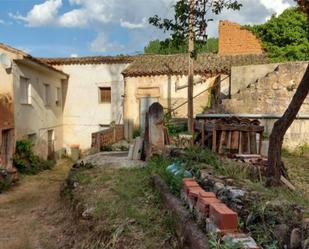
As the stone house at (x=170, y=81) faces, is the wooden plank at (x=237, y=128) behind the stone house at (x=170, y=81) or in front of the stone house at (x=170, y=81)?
in front

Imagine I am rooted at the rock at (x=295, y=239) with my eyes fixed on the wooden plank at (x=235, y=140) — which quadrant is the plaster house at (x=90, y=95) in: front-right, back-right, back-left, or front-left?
front-left

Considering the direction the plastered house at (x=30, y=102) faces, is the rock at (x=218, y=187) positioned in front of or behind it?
in front

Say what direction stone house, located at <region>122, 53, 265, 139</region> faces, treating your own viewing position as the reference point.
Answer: facing the viewer

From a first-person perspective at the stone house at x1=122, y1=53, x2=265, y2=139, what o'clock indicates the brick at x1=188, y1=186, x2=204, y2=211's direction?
The brick is roughly at 12 o'clock from the stone house.

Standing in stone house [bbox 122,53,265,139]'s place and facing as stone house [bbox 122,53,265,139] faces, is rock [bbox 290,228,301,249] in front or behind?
in front

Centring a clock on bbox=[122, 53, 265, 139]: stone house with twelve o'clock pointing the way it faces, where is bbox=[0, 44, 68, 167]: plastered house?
bbox=[0, 44, 68, 167]: plastered house is roughly at 2 o'clock from bbox=[122, 53, 265, 139]: stone house.

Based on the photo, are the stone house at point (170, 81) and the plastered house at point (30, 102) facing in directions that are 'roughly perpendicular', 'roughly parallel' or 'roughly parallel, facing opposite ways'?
roughly perpendicular

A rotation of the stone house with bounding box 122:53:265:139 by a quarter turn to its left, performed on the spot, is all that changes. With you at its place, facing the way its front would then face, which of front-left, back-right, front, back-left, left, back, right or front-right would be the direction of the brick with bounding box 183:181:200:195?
right

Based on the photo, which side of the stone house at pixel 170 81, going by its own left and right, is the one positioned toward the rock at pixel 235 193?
front

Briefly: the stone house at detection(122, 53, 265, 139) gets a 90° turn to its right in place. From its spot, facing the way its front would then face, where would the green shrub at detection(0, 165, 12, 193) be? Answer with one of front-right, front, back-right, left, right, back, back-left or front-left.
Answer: front-left

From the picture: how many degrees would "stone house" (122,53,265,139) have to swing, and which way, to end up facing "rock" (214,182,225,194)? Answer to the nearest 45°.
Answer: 0° — it already faces it

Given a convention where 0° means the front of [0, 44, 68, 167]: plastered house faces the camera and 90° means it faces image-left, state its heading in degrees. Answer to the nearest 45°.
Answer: approximately 315°

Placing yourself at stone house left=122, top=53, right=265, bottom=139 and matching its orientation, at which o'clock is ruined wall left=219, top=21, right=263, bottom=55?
The ruined wall is roughly at 8 o'clock from the stone house.

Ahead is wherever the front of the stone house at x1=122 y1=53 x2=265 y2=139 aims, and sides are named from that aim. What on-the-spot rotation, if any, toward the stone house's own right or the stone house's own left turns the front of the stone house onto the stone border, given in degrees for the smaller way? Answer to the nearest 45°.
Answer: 0° — it already faces it

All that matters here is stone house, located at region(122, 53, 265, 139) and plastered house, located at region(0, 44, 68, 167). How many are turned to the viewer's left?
0

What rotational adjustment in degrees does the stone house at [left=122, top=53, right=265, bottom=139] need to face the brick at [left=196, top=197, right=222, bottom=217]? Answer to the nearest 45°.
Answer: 0° — it already faces it
